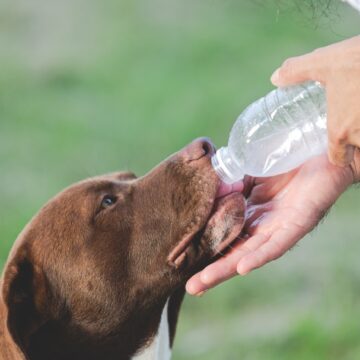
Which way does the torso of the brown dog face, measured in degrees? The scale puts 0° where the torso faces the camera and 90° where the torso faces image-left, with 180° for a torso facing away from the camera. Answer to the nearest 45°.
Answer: approximately 270°
